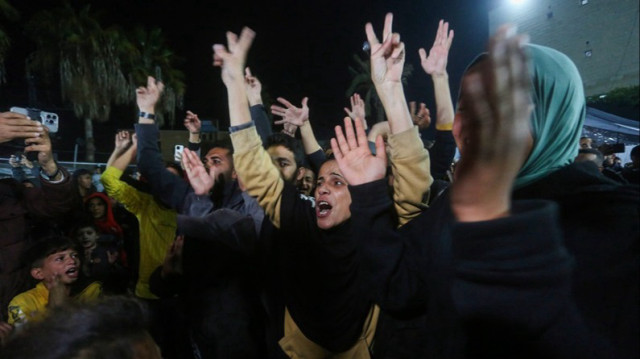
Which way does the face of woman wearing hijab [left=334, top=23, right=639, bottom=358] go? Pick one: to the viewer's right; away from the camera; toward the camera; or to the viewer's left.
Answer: away from the camera

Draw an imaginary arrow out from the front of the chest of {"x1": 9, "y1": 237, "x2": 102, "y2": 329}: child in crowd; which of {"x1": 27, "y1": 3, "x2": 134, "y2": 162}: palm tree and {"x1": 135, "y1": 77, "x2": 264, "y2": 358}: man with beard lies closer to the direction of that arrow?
the man with beard

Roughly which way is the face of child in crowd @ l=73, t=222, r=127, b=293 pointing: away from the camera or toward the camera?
toward the camera

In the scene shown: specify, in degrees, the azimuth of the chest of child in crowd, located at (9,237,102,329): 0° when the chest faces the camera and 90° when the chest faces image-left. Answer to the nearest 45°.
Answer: approximately 315°

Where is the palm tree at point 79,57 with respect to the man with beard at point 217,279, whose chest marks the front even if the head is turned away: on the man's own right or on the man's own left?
on the man's own right

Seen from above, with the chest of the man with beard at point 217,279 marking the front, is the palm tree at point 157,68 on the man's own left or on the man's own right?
on the man's own right

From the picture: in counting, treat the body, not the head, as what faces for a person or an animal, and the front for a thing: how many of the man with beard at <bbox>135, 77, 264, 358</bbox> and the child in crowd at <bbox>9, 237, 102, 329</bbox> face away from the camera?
0

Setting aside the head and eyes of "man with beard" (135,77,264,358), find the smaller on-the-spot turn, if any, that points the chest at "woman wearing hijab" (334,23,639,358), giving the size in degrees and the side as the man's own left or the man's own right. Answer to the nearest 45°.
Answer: approximately 45° to the man's own left

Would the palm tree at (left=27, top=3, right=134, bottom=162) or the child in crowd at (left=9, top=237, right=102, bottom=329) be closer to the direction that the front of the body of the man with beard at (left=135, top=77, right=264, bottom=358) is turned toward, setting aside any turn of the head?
the child in crowd
